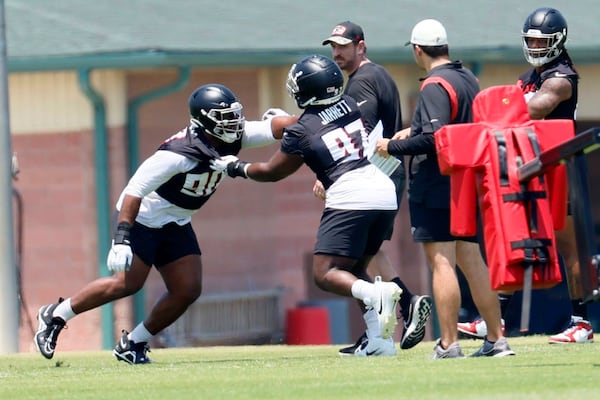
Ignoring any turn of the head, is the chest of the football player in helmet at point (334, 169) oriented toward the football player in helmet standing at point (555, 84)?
no

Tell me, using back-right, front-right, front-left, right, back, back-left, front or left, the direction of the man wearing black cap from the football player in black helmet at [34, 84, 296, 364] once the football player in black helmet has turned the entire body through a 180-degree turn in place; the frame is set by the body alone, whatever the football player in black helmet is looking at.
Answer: back-right

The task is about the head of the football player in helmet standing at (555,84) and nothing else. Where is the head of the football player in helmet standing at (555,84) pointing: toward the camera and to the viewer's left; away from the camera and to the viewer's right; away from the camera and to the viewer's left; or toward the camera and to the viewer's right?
toward the camera and to the viewer's left

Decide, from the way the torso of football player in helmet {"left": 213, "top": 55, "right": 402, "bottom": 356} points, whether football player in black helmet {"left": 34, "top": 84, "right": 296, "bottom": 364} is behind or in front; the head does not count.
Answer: in front

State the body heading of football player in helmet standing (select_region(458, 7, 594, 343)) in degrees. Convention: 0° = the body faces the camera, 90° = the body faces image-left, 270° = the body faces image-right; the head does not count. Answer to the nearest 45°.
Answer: approximately 45°

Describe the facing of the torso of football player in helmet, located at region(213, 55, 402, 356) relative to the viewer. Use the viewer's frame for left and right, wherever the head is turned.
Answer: facing away from the viewer and to the left of the viewer

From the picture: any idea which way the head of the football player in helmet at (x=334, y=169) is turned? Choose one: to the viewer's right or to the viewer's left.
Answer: to the viewer's left
